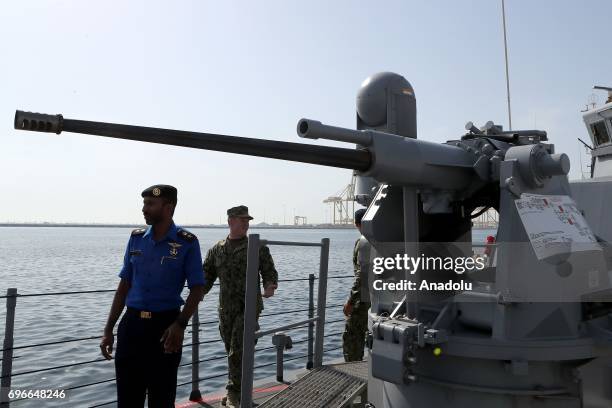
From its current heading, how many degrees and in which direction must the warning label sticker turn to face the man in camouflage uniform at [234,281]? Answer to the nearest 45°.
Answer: approximately 90° to its right

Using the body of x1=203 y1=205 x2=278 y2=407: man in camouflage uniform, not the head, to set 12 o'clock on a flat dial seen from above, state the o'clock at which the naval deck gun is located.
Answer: The naval deck gun is roughly at 11 o'clock from the man in camouflage uniform.

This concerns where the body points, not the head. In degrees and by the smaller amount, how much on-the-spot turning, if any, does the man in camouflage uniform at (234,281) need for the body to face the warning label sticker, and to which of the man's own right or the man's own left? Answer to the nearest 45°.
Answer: approximately 45° to the man's own left

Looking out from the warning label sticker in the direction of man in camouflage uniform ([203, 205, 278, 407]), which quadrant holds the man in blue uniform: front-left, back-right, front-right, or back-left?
front-left

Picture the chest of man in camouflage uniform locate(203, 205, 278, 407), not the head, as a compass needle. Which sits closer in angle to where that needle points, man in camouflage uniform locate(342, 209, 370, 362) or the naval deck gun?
the naval deck gun

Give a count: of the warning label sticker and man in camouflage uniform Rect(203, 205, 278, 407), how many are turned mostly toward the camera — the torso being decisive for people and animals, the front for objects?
2

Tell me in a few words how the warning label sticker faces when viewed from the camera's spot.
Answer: facing the viewer

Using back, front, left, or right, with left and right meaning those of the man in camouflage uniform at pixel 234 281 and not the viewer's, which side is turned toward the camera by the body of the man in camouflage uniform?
front

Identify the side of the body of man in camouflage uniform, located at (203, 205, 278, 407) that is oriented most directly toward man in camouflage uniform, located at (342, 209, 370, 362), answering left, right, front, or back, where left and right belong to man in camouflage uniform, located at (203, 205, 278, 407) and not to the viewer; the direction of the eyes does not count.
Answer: left

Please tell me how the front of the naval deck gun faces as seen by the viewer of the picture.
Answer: facing the viewer and to the left of the viewer

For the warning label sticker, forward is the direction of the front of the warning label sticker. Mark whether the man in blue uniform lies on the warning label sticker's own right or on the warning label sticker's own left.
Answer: on the warning label sticker's own right
